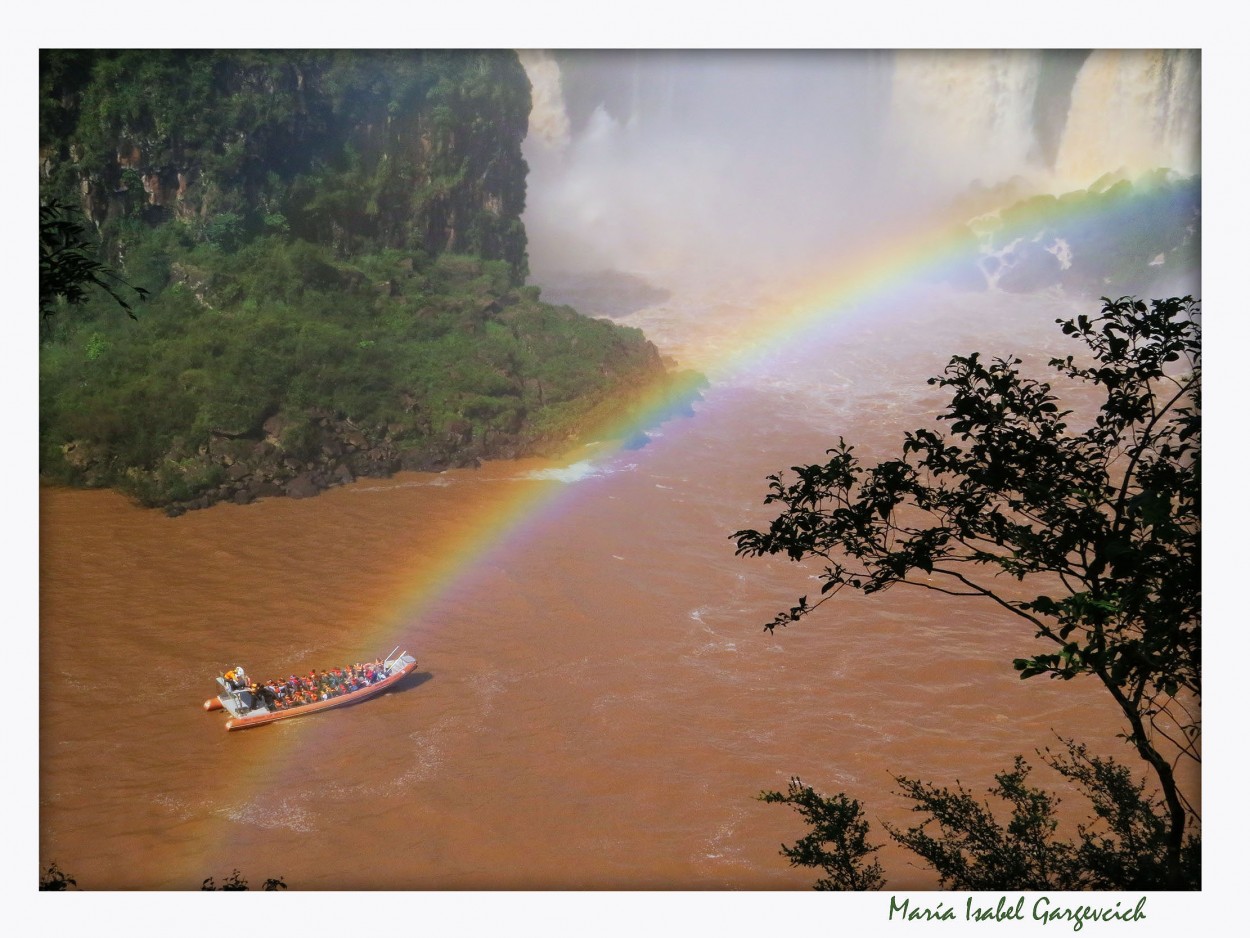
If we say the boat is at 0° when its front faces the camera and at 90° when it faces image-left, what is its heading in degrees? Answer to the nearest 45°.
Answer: approximately 225°

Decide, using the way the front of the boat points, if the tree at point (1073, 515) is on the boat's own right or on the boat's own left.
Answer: on the boat's own right
